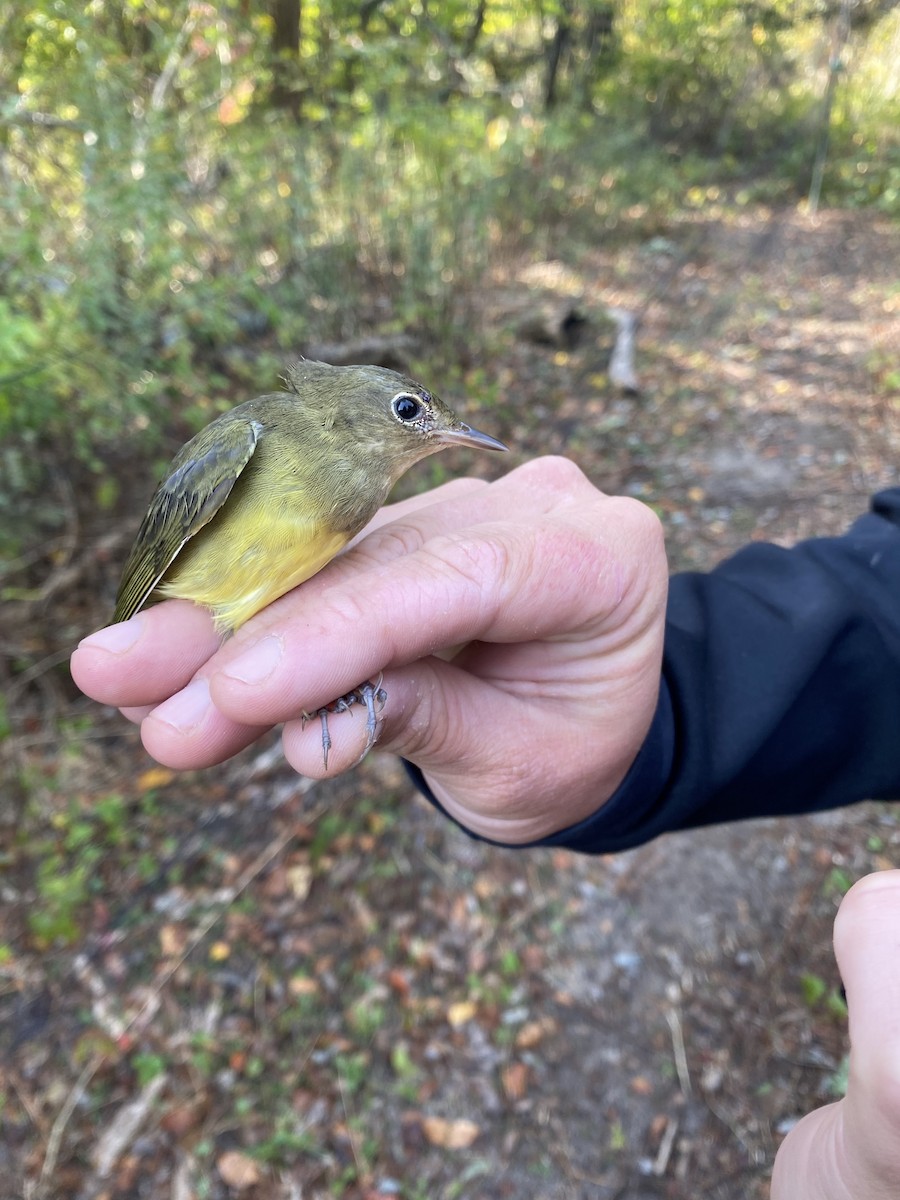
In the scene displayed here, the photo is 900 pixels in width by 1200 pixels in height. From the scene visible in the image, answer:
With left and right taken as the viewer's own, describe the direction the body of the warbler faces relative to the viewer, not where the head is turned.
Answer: facing to the right of the viewer

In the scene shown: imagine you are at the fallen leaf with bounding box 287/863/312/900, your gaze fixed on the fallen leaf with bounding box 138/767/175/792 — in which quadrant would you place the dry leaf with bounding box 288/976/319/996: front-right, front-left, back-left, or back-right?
back-left
